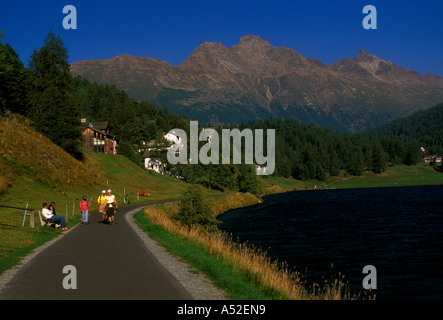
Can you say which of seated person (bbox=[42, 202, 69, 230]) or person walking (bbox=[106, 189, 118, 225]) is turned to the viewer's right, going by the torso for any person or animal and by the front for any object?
the seated person

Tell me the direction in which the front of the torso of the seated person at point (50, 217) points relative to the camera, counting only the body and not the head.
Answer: to the viewer's right

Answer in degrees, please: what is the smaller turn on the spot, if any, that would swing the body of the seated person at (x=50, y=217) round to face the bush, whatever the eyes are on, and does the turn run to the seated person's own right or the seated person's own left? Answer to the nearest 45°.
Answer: approximately 45° to the seated person's own left

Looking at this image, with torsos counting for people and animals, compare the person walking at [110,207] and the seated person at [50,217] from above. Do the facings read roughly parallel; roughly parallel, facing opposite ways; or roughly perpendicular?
roughly perpendicular

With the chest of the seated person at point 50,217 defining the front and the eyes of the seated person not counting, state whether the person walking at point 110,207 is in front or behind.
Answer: in front
